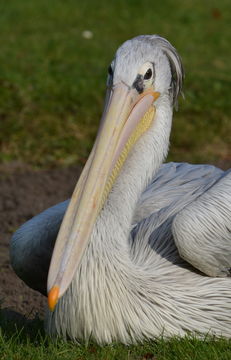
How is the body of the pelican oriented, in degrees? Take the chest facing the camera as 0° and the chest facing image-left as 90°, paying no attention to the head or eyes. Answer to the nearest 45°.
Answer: approximately 45°
